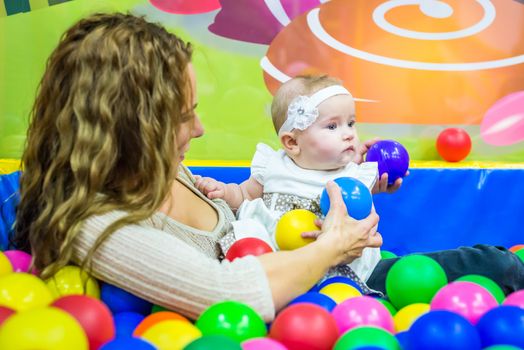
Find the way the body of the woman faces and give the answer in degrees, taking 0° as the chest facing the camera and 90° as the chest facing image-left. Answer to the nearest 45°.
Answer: approximately 270°

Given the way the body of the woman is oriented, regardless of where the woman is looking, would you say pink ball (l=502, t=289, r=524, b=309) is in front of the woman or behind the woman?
in front
